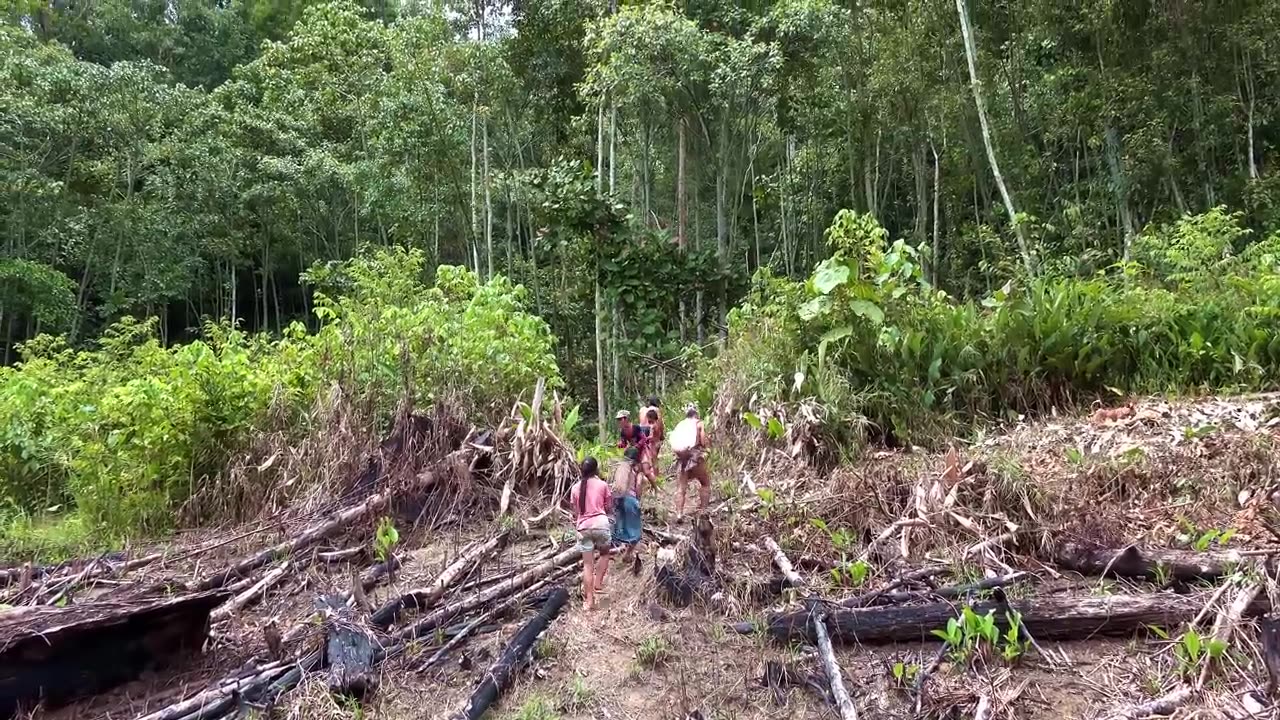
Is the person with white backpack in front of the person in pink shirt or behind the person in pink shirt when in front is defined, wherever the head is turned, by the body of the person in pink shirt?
in front

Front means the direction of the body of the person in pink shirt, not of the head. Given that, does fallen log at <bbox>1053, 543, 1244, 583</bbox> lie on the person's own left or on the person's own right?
on the person's own right

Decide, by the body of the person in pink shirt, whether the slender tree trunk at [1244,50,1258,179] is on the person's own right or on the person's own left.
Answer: on the person's own right

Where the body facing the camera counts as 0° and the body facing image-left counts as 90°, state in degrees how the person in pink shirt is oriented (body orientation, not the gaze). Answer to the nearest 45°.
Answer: approximately 180°

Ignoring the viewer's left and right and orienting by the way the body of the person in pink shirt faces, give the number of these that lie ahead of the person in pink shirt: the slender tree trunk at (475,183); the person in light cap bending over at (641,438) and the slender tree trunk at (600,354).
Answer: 3

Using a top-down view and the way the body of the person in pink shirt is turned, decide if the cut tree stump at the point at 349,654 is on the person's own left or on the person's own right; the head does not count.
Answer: on the person's own left

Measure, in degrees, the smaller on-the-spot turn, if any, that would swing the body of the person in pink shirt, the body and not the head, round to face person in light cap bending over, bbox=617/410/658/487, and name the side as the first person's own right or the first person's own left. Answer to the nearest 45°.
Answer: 0° — they already face them

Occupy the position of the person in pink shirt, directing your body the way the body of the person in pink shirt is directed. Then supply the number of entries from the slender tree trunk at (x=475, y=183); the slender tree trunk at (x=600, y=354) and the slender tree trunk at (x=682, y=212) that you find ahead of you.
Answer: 3

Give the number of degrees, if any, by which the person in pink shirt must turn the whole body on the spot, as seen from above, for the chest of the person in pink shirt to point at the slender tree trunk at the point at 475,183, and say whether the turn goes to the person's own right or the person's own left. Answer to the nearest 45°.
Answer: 0° — they already face it

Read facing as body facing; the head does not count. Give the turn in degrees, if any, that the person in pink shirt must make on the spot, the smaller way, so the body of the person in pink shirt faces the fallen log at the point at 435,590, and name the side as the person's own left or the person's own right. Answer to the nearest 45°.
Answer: approximately 90° to the person's own left

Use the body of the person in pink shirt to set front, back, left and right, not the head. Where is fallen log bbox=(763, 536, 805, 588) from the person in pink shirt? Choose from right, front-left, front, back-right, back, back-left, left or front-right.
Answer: right

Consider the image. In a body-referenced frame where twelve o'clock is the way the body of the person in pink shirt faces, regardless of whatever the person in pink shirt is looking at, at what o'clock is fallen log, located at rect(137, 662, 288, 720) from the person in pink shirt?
The fallen log is roughly at 8 o'clock from the person in pink shirt.

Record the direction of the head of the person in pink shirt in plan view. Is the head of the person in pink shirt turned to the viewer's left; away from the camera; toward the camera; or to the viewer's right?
away from the camera
